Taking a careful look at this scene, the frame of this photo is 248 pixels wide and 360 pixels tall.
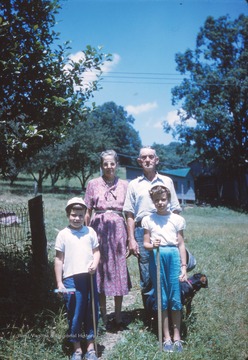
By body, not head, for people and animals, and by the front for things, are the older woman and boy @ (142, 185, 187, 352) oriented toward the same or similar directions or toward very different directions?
same or similar directions

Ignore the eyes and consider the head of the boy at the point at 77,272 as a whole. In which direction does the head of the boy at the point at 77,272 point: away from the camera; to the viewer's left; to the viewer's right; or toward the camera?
toward the camera

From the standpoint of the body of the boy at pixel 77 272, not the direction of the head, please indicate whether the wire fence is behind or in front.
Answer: behind

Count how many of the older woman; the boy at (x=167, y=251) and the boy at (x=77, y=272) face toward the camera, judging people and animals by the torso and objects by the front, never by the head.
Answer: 3

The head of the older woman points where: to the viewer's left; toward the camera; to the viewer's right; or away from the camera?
toward the camera

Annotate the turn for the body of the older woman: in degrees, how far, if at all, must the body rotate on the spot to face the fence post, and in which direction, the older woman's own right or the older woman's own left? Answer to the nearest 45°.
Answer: approximately 135° to the older woman's own right

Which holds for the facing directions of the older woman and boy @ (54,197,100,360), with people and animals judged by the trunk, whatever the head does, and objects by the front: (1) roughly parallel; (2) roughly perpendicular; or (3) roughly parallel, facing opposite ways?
roughly parallel

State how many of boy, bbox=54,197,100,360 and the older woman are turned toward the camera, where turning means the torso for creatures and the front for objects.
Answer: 2

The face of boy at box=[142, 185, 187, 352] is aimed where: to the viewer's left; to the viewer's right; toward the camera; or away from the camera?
toward the camera

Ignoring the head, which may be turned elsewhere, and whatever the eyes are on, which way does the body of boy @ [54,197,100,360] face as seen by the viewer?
toward the camera

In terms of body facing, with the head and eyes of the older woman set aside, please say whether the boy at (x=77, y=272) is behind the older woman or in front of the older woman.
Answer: in front

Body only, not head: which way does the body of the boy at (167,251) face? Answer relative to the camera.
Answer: toward the camera
